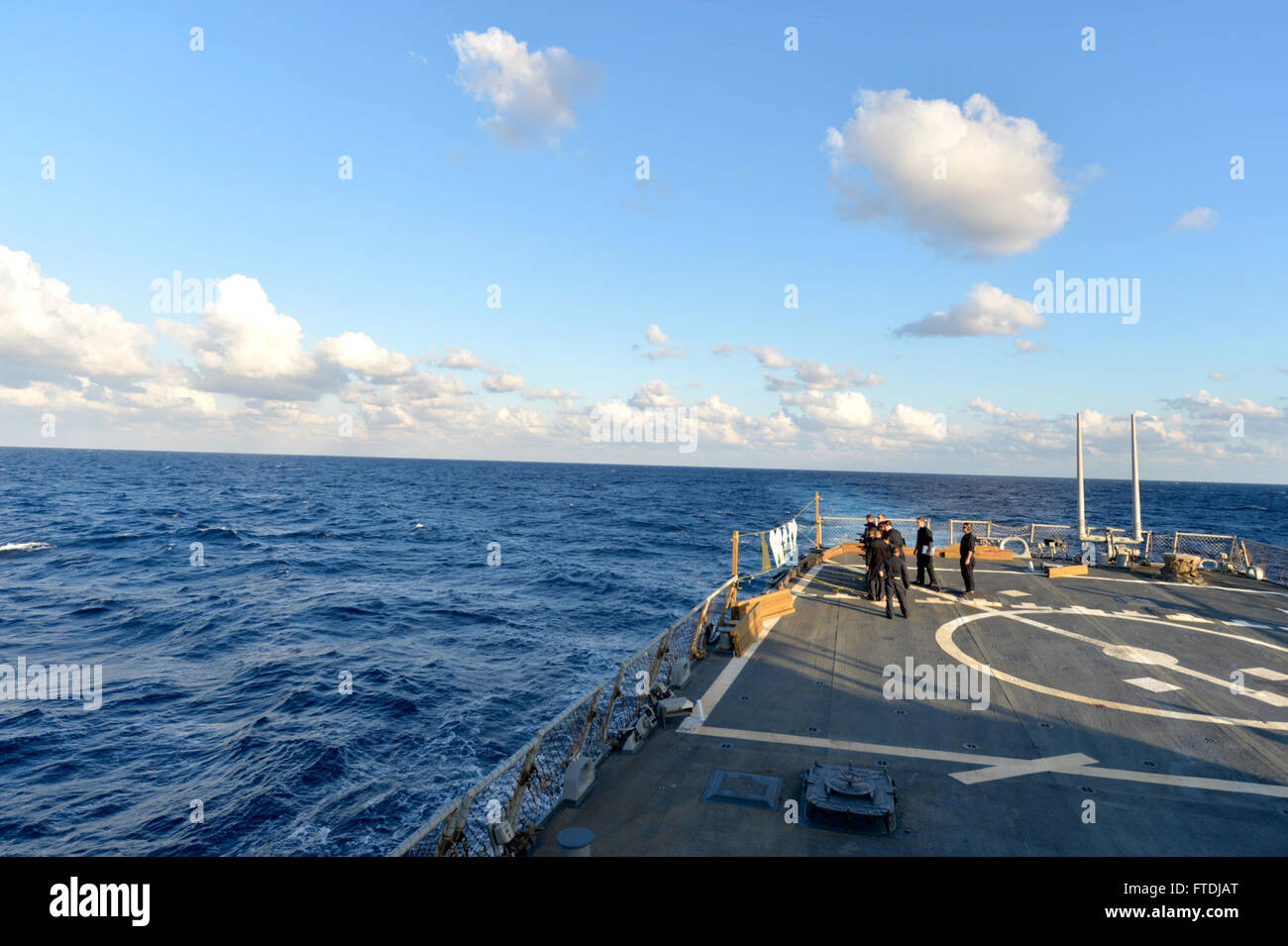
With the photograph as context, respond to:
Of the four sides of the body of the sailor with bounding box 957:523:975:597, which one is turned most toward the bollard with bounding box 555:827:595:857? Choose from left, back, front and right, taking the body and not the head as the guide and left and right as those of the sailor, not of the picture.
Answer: left

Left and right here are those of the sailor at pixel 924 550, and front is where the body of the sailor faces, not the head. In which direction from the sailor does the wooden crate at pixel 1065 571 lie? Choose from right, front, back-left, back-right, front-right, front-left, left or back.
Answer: back-right

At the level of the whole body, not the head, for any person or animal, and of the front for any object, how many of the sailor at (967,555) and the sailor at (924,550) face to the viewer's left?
2

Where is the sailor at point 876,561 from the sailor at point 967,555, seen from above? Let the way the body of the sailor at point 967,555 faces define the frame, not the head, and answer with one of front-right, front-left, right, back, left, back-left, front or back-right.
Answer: front-left

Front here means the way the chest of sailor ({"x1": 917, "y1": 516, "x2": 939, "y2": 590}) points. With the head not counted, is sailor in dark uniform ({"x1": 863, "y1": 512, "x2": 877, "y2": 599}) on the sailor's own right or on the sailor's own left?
on the sailor's own left

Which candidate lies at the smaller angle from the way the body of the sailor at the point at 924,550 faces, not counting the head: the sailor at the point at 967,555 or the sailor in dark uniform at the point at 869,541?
the sailor in dark uniform

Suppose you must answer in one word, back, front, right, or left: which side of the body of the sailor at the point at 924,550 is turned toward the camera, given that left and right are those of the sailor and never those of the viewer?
left

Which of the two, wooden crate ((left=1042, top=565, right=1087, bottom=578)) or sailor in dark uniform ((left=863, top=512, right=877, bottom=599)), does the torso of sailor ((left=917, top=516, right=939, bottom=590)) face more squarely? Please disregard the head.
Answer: the sailor in dark uniform

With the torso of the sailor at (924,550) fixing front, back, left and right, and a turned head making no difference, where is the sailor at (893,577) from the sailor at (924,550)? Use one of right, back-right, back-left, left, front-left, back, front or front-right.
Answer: left

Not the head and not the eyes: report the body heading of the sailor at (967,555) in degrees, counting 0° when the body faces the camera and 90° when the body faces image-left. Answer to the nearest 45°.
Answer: approximately 90°

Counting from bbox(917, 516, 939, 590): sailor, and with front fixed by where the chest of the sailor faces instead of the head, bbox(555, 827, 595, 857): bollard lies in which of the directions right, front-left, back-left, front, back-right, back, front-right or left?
left
